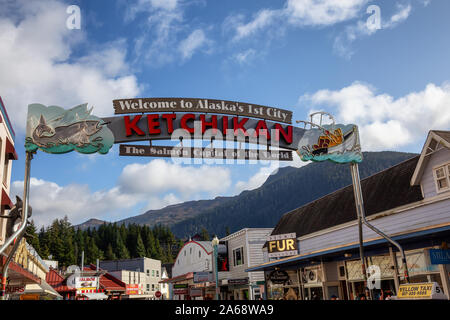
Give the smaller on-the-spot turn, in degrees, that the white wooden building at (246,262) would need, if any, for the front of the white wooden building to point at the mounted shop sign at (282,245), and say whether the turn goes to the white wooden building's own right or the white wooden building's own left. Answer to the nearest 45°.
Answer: approximately 45° to the white wooden building's own left

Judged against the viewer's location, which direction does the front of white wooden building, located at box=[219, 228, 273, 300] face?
facing the viewer and to the left of the viewer

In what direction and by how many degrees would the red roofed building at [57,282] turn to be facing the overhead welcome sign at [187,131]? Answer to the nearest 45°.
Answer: approximately 45° to its right

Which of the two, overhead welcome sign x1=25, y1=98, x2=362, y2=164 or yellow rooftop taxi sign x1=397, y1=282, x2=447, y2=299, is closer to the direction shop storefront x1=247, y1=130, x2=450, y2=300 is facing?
the overhead welcome sign

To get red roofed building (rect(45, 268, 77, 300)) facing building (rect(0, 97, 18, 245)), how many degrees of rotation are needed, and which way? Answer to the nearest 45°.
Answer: approximately 45° to its right

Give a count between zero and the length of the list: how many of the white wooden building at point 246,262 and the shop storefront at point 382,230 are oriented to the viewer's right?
0

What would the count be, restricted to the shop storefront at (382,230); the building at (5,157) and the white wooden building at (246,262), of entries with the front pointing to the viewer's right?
1

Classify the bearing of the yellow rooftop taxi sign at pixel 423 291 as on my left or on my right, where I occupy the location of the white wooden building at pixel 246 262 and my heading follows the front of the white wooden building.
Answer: on my left

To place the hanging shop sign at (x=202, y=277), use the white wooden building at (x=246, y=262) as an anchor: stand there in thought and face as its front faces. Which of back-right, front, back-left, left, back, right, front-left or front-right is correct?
right

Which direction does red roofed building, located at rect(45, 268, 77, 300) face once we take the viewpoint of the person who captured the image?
facing the viewer and to the right of the viewer

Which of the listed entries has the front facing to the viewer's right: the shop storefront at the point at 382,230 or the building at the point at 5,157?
the building

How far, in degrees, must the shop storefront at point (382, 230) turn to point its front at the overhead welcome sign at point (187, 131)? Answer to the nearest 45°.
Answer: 0° — it already faces it

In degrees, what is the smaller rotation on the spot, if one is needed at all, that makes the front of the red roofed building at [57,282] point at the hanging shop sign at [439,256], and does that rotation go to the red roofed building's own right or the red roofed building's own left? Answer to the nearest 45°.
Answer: approximately 45° to the red roofed building's own right

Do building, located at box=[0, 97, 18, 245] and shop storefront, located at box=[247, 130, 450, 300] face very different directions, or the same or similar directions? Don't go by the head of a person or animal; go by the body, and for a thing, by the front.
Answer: very different directions

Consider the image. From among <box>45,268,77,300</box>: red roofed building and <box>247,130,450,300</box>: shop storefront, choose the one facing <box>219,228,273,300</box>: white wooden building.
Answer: the red roofed building

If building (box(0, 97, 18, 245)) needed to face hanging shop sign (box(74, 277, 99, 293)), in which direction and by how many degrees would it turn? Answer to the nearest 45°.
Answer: approximately 90° to its left

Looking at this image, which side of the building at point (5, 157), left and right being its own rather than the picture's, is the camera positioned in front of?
right
